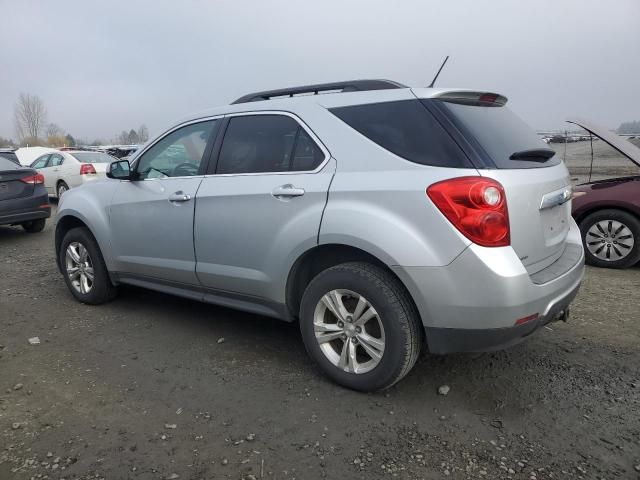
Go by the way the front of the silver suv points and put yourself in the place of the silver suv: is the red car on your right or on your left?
on your right

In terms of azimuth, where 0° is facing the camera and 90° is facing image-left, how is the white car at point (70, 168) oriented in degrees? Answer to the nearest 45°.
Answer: approximately 135°

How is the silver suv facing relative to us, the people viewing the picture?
facing away from the viewer and to the left of the viewer

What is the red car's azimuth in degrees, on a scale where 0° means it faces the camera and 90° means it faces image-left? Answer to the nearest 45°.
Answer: approximately 90°

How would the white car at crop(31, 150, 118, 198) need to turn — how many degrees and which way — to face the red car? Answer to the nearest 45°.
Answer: approximately 180°

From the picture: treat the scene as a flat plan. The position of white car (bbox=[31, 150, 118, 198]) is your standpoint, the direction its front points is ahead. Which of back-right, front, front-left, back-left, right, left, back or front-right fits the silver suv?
back-left

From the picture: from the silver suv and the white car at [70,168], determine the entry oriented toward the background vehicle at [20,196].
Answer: the silver suv
